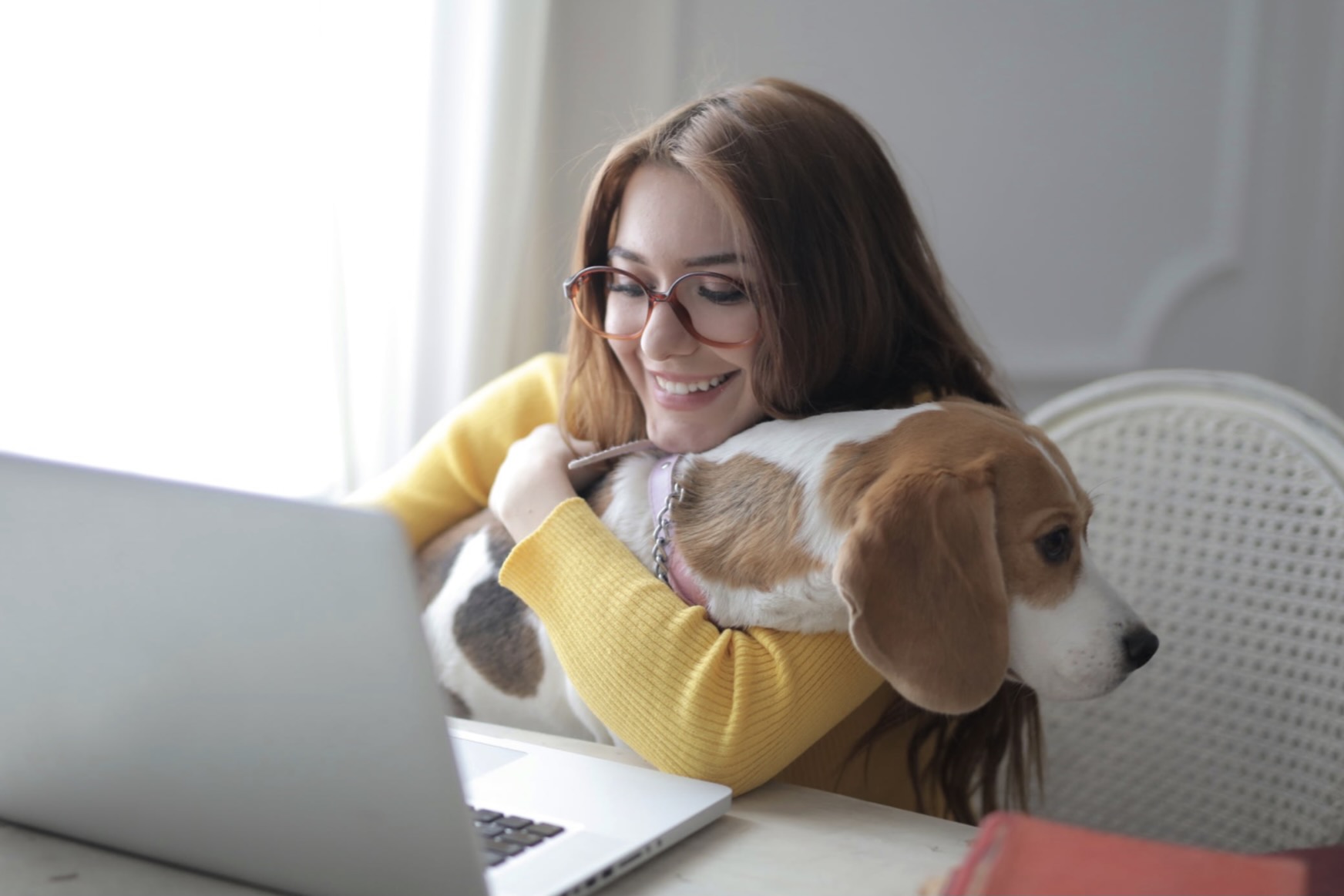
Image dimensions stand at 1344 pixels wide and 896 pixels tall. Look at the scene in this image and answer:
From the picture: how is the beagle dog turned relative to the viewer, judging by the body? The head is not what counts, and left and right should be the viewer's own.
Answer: facing to the right of the viewer

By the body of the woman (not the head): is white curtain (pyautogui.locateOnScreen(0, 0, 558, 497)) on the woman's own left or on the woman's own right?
on the woman's own right

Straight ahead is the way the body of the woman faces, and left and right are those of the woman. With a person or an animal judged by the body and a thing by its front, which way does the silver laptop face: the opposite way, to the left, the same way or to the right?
the opposite way

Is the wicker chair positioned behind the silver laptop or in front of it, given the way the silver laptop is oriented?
in front

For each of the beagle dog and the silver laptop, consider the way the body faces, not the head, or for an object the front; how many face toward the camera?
0

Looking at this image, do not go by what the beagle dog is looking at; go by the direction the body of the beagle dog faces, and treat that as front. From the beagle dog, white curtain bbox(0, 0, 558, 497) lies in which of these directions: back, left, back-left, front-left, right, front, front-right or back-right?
back-left

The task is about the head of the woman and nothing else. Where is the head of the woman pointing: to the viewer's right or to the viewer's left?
to the viewer's left

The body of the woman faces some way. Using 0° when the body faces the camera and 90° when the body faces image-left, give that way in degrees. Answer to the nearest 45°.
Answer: approximately 45°

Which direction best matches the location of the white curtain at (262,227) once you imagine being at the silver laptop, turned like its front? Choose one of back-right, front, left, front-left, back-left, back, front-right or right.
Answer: front-left

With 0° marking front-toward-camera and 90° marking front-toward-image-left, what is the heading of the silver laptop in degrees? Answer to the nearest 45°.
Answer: approximately 225°

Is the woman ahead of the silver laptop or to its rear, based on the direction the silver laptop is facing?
ahead
